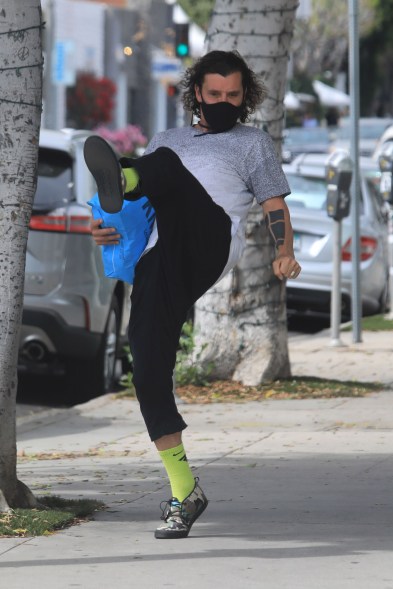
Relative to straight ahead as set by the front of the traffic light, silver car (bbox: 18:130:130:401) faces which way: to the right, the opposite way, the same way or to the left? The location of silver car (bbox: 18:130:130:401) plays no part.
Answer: the opposite way

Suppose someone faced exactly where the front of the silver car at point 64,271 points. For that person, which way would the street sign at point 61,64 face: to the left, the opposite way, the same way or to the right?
the opposite way

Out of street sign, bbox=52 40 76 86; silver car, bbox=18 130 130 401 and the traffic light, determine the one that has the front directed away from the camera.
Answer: the silver car

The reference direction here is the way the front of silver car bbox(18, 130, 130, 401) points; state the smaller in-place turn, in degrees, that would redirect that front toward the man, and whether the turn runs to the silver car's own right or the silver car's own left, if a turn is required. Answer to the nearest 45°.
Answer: approximately 180°

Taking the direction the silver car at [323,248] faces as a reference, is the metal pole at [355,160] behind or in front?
behind

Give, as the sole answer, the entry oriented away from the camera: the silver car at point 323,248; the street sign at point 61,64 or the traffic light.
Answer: the silver car

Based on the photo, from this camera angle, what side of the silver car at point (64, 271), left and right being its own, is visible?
back

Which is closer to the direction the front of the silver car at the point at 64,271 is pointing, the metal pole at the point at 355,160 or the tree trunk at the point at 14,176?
the metal pole

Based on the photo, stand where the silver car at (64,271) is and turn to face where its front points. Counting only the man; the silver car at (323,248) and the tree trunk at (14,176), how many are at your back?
2

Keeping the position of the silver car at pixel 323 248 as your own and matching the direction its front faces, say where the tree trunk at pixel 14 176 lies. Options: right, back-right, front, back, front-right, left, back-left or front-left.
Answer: back

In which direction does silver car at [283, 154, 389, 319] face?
away from the camera
